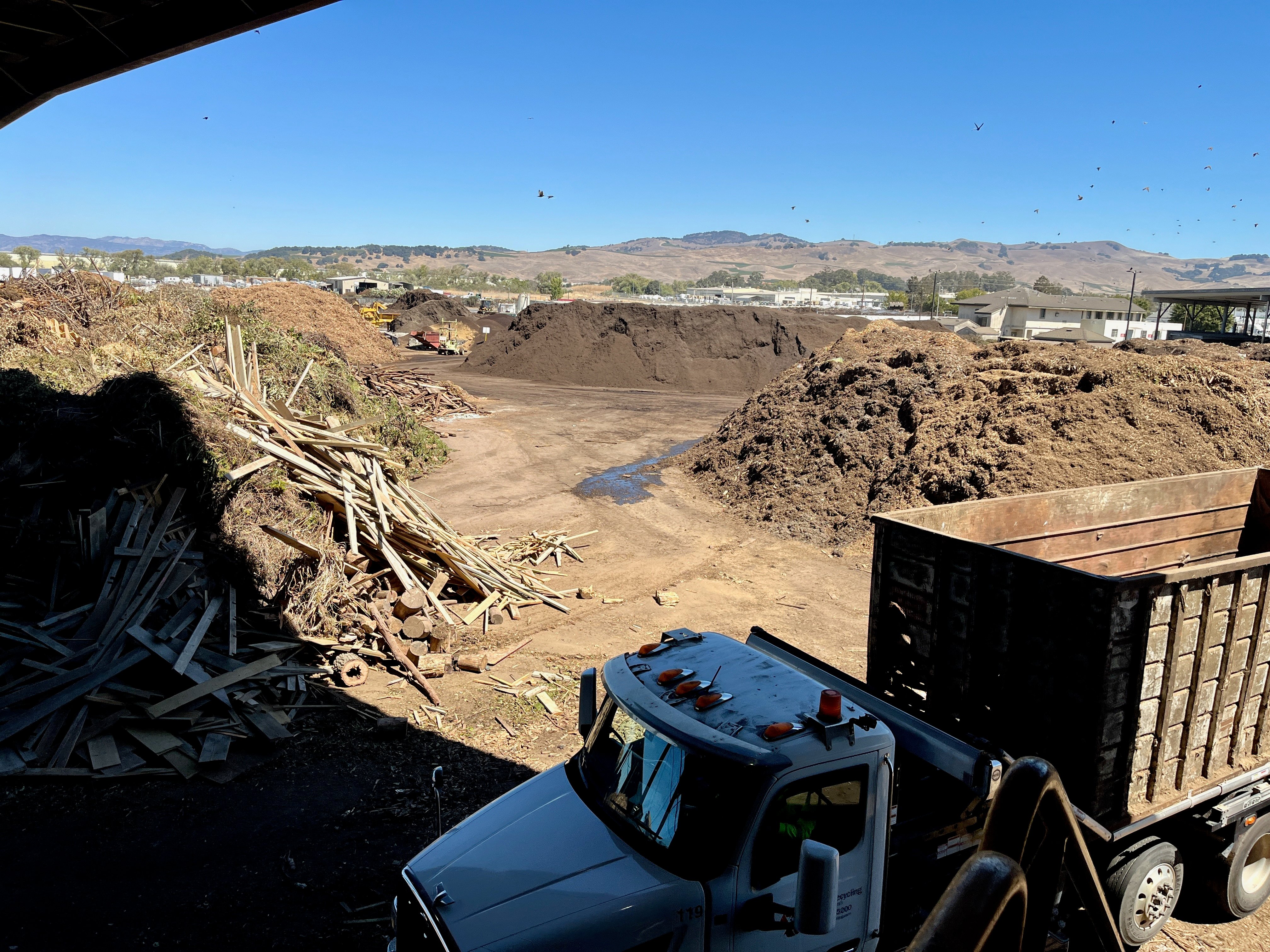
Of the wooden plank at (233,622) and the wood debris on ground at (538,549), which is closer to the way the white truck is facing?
the wooden plank

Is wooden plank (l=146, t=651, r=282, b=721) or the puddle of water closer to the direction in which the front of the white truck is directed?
the wooden plank

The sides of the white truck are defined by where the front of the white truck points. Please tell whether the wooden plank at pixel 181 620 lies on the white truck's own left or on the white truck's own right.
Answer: on the white truck's own right

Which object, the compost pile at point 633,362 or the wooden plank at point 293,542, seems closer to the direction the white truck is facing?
the wooden plank

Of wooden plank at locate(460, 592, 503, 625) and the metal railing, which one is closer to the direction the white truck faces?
the metal railing

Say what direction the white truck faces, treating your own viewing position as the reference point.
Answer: facing the viewer and to the left of the viewer

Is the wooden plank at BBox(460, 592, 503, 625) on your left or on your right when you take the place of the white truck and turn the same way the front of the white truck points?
on your right

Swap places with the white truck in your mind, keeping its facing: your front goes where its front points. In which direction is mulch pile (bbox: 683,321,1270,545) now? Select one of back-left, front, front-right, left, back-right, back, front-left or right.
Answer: back-right

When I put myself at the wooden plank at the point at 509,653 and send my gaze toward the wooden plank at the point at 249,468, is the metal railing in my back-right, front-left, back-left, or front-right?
back-left

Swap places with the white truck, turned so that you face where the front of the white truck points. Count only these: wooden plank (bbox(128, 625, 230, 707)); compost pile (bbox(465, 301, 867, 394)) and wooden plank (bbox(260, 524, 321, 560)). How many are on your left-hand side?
0

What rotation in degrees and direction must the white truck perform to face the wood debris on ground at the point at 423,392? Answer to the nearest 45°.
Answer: approximately 90° to its right

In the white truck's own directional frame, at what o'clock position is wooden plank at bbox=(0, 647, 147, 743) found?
The wooden plank is roughly at 2 o'clock from the white truck.
